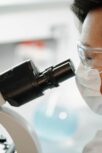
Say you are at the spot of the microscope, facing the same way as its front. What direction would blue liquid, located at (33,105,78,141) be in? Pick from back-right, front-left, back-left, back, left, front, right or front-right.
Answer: left

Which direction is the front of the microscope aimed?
to the viewer's right

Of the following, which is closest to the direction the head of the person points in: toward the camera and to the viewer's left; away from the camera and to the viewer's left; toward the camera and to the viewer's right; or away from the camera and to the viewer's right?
toward the camera and to the viewer's left
